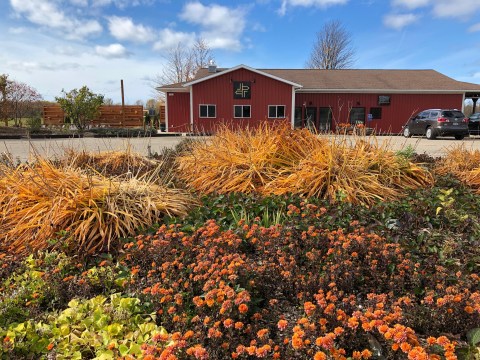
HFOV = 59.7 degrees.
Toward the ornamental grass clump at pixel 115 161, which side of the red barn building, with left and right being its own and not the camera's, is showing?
front

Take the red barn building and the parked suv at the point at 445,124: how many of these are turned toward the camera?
1

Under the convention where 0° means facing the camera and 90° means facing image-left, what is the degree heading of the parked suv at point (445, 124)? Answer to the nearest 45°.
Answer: approximately 135°

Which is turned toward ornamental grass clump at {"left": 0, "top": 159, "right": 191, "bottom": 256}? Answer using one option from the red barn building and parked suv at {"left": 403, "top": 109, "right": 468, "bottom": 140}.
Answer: the red barn building

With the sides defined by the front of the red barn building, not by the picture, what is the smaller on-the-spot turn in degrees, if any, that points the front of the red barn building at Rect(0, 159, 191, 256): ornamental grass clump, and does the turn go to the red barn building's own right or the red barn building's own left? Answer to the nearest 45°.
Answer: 0° — it already faces it

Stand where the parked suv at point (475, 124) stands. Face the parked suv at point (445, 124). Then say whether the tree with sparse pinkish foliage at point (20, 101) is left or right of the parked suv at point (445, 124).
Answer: right

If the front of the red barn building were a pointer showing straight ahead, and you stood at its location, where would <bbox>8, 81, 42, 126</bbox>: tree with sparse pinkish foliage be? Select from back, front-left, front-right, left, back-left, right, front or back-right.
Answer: right

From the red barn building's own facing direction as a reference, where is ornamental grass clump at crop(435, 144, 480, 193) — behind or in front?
in front

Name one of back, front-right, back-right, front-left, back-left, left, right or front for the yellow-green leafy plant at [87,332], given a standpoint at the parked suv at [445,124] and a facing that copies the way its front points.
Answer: back-left

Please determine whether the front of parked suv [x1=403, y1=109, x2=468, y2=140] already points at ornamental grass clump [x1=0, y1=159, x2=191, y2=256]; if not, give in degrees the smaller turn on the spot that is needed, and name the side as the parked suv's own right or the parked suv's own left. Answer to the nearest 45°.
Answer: approximately 135° to the parked suv's own left

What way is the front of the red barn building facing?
toward the camera

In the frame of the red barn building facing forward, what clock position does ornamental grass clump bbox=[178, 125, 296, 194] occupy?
The ornamental grass clump is roughly at 12 o'clock from the red barn building.
